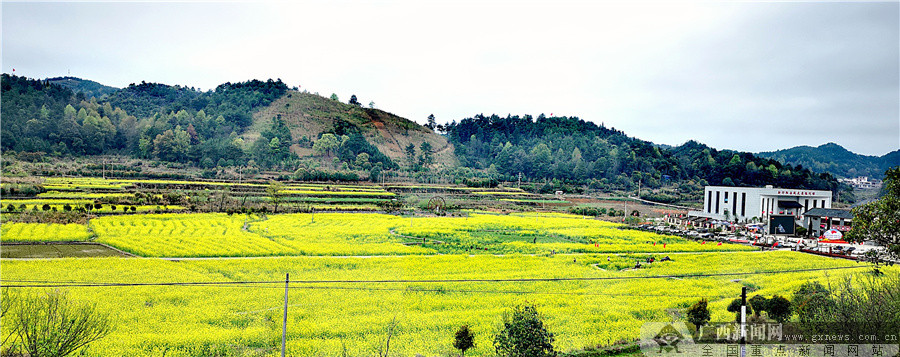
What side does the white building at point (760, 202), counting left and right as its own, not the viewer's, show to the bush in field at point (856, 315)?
front

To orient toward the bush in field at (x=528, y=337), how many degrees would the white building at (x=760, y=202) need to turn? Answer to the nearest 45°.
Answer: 0° — it already faces it

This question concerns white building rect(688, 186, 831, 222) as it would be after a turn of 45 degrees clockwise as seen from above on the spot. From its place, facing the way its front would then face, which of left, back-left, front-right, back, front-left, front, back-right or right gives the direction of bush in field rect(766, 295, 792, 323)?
front-left

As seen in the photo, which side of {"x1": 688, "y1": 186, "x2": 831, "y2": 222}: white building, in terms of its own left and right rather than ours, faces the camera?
front

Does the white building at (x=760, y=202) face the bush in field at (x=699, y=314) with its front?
yes

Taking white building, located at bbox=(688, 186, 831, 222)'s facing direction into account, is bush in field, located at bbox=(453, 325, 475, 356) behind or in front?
in front
